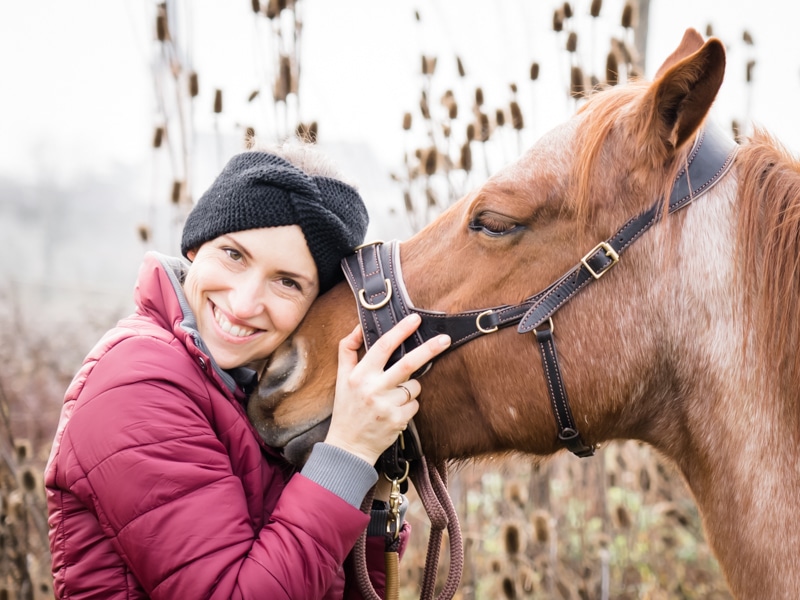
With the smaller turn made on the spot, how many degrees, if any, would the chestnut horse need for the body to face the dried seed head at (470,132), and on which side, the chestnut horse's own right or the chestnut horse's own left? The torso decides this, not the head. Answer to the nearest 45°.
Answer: approximately 90° to the chestnut horse's own right

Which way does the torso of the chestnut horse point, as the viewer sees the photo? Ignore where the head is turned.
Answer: to the viewer's left

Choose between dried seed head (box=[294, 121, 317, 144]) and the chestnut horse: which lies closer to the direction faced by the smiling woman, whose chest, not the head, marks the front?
the chestnut horse

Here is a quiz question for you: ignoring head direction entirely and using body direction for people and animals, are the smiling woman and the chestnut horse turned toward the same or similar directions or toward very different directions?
very different directions

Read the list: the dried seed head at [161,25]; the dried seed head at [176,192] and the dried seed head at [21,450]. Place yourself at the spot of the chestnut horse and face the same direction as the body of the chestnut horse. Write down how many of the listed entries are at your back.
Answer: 0

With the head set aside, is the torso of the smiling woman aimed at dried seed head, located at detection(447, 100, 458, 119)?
no

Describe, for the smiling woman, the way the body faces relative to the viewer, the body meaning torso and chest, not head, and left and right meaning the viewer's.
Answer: facing to the right of the viewer

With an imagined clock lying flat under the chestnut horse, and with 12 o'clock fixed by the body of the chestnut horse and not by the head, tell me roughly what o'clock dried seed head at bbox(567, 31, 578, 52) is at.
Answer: The dried seed head is roughly at 3 o'clock from the chestnut horse.
